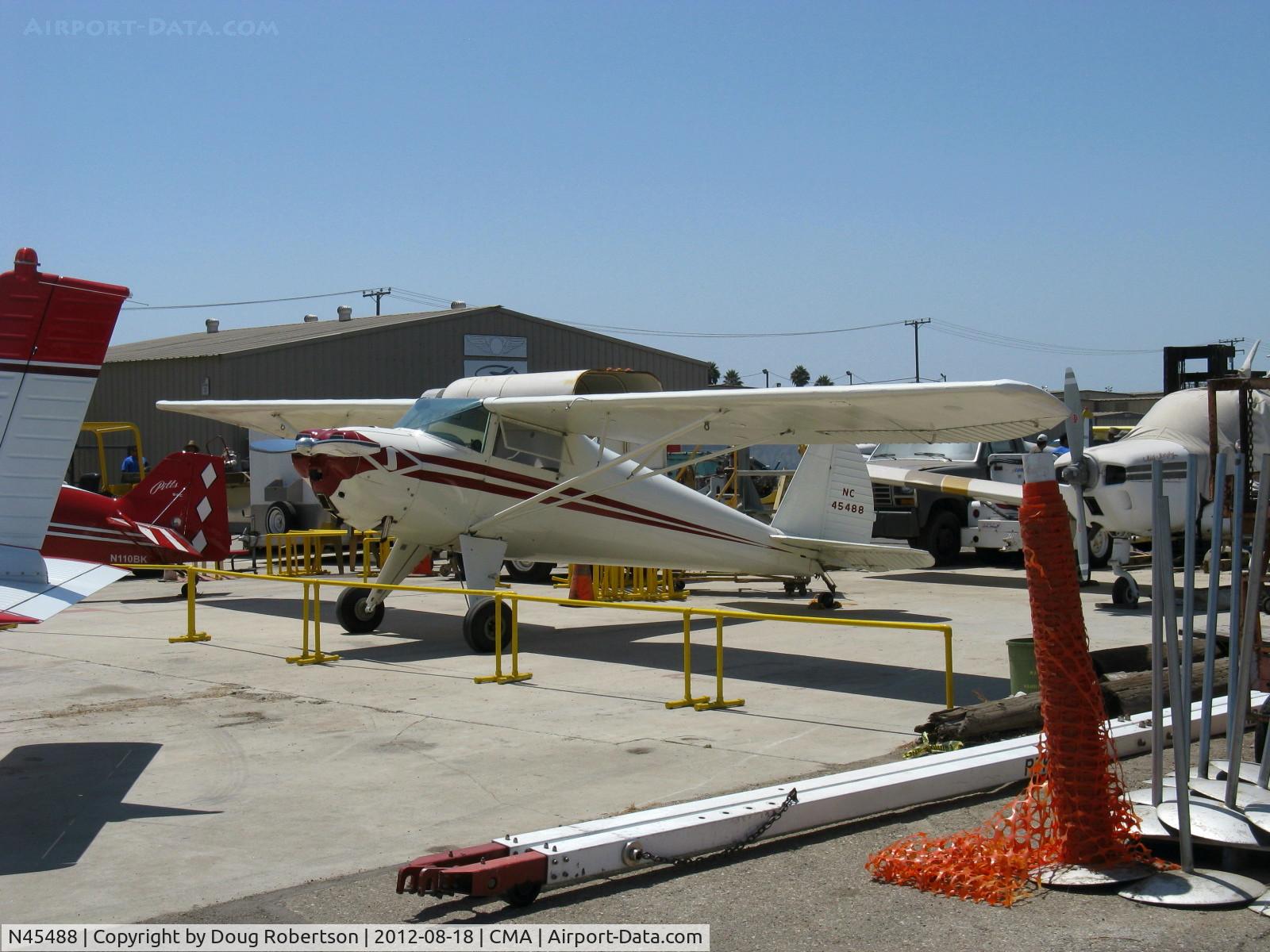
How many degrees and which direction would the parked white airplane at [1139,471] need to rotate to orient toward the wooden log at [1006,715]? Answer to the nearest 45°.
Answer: approximately 45° to its left

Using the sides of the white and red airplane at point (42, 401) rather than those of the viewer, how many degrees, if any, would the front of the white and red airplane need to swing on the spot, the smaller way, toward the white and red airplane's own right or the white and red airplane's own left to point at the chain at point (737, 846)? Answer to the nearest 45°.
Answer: approximately 135° to the white and red airplane's own left

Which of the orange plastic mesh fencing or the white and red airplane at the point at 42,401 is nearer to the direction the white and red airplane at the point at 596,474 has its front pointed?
the white and red airplane

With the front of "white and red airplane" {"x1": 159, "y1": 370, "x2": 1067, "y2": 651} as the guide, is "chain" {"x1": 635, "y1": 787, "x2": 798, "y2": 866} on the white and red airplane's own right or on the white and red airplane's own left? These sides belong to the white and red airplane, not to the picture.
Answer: on the white and red airplane's own left

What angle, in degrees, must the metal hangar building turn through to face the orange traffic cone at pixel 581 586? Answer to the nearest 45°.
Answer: approximately 45° to its right

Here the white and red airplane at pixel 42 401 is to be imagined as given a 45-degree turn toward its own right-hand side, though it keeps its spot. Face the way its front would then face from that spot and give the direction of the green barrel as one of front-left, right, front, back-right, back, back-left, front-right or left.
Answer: back-right

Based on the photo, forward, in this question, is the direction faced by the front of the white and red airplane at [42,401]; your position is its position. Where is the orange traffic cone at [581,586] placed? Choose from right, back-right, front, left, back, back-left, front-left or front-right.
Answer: back-right

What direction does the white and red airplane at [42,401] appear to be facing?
to the viewer's left

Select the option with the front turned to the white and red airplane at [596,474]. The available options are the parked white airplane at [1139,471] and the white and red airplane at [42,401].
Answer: the parked white airplane

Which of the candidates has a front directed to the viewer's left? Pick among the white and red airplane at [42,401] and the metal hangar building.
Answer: the white and red airplane

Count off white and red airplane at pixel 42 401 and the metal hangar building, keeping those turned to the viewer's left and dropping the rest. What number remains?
1

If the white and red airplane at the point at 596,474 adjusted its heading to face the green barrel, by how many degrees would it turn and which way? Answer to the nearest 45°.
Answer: approximately 90° to its left
